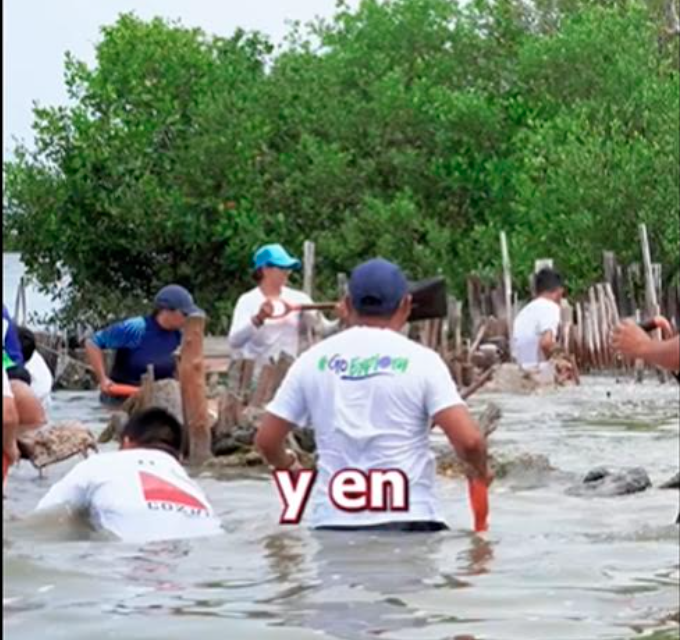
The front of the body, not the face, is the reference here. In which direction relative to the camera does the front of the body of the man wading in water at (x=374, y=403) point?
away from the camera

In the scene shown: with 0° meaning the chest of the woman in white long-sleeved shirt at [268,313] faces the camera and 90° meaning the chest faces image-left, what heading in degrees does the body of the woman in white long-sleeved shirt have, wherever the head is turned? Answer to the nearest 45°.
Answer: approximately 315°

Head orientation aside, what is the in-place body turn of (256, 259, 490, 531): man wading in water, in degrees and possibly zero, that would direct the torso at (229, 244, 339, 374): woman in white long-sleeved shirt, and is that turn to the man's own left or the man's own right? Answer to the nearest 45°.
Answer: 0° — they already face them

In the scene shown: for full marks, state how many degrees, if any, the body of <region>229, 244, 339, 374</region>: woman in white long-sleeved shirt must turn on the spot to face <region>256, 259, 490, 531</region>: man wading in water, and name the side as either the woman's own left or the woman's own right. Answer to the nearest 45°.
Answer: approximately 45° to the woman's own right

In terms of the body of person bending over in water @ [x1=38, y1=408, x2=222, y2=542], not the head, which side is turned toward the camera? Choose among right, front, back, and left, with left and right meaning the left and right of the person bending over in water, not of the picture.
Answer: back

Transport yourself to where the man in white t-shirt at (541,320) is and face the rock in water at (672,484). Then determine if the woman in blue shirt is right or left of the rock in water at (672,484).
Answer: right

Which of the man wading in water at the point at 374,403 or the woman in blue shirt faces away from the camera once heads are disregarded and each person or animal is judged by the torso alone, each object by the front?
the man wading in water
